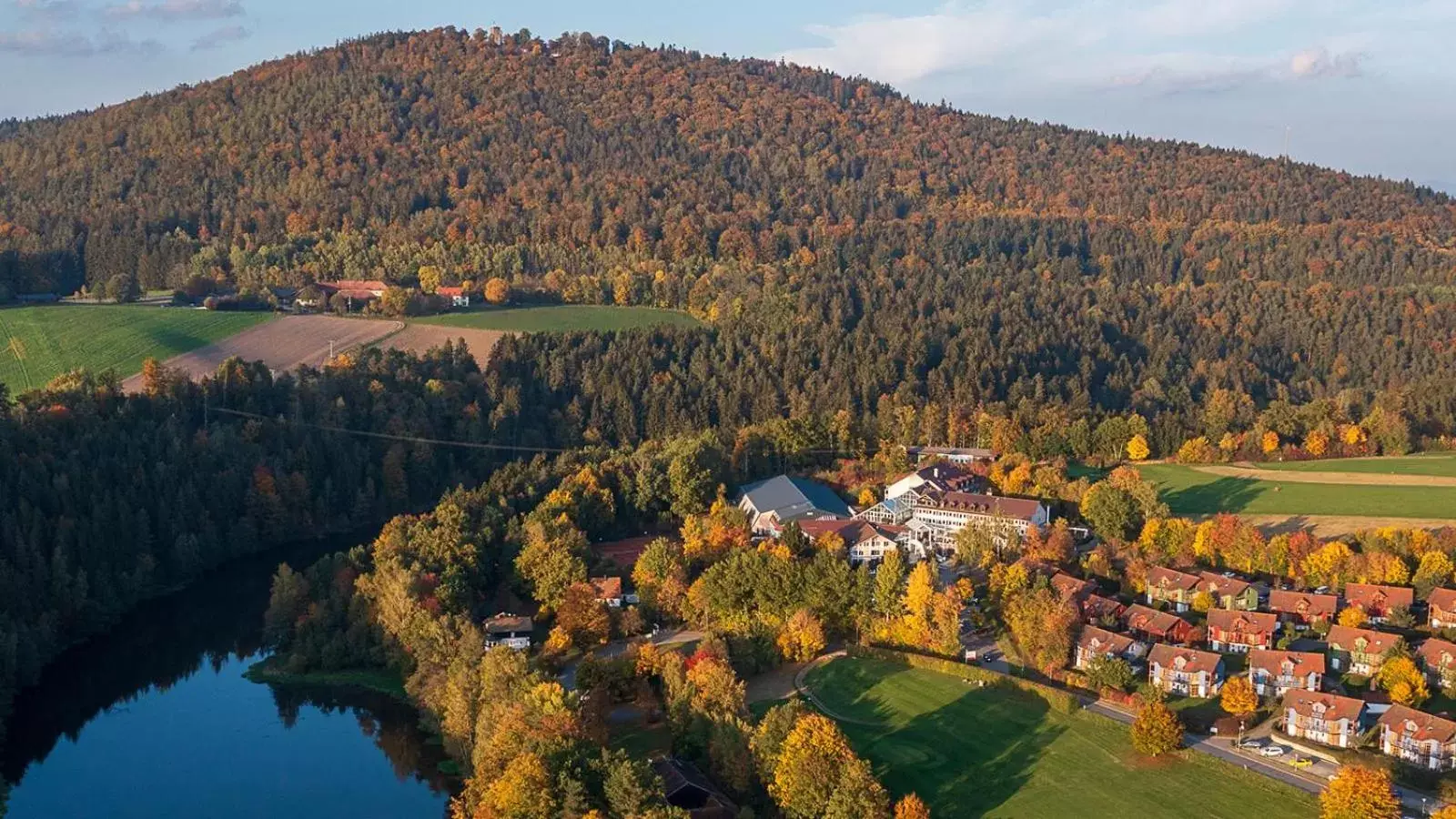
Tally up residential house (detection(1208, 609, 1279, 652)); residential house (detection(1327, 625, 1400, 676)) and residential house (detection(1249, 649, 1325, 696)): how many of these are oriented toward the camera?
3

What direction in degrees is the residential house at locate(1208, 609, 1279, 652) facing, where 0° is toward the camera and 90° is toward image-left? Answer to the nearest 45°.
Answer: approximately 0°

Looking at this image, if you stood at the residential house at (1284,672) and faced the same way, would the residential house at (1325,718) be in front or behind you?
in front

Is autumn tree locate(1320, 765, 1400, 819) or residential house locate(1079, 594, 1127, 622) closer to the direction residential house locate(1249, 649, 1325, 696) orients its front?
the autumn tree

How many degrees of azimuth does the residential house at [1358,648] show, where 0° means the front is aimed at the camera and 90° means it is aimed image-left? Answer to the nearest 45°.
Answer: approximately 0°

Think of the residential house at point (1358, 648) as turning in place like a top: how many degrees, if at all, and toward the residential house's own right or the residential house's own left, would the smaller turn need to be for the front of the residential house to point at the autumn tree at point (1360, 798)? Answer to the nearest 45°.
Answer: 0° — it already faces it

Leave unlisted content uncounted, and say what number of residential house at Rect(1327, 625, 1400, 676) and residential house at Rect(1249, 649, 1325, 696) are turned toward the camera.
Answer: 2

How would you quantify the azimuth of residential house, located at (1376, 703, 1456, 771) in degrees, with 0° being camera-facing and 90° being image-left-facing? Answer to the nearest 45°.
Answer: approximately 45°

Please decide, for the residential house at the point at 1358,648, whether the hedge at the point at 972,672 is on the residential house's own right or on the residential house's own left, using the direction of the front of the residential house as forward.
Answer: on the residential house's own right
